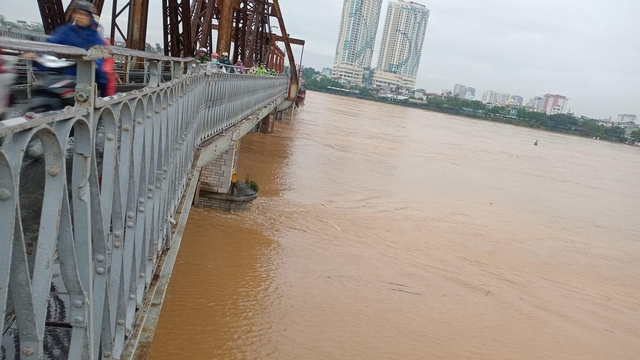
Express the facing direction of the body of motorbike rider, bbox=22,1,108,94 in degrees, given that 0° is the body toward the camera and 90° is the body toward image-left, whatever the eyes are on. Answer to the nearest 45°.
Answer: approximately 45°

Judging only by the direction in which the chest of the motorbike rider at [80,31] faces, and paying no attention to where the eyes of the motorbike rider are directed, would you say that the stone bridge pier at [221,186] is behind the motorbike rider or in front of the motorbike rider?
behind

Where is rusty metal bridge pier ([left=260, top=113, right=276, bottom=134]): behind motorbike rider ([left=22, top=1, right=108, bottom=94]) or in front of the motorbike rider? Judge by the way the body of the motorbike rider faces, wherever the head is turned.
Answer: behind
